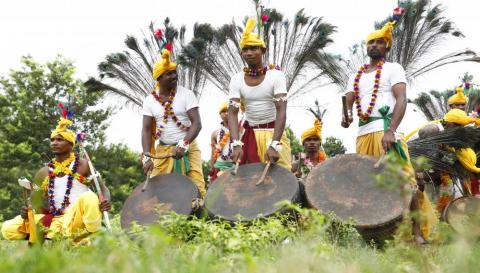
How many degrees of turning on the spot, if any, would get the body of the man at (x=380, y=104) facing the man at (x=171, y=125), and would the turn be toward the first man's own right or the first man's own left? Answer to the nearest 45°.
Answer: approximately 45° to the first man's own right

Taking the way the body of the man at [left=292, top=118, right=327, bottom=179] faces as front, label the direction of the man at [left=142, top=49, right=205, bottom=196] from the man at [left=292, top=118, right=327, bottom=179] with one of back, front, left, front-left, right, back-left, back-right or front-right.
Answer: front-right

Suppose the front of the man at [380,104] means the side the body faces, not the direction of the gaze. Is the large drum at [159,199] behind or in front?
in front

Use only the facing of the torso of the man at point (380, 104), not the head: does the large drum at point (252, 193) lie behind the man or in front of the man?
in front

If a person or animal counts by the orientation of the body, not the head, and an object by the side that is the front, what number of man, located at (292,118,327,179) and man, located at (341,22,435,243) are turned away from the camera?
0

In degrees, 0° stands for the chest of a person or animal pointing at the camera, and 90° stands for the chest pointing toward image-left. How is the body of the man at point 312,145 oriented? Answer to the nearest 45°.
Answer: approximately 0°

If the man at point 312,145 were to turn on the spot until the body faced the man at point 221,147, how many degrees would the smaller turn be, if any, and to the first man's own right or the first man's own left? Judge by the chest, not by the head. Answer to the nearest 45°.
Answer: approximately 90° to the first man's own right

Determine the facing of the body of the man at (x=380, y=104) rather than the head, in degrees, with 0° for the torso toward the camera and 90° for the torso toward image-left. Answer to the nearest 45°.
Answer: approximately 45°
